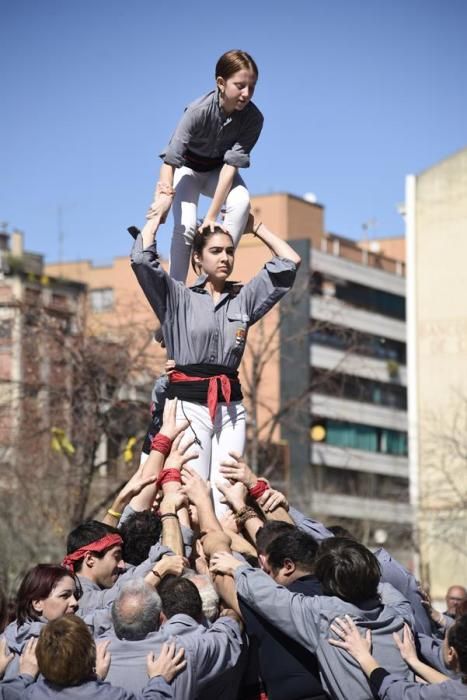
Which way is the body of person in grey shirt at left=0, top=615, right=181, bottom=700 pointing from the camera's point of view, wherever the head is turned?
away from the camera

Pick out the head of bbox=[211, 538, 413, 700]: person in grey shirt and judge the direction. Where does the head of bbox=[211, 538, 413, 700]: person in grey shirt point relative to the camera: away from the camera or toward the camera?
away from the camera

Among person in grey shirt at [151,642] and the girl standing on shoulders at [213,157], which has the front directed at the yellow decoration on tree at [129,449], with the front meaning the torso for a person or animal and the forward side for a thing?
the person in grey shirt

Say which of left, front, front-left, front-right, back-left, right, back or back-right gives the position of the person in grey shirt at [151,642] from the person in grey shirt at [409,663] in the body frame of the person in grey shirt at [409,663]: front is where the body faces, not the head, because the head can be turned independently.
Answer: front-left

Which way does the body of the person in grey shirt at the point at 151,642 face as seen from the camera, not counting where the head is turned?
away from the camera

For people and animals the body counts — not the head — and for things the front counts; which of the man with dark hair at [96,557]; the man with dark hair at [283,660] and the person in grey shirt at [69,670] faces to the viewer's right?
the man with dark hair at [96,557]

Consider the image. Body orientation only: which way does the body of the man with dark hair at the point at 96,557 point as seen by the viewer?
to the viewer's right

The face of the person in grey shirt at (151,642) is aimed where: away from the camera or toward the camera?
away from the camera

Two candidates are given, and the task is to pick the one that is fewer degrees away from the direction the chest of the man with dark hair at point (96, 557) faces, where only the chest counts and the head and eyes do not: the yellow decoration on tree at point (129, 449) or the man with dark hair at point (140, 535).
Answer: the man with dark hair

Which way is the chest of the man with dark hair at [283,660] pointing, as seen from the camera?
to the viewer's left

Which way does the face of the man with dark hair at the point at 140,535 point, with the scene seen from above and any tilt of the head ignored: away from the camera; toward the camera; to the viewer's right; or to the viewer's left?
away from the camera

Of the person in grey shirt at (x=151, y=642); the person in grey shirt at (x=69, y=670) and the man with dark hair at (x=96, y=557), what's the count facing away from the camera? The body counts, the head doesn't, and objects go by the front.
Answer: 2

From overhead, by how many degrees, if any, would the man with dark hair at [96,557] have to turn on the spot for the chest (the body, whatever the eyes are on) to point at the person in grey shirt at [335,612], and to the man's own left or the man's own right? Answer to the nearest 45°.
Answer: approximately 45° to the man's own right
